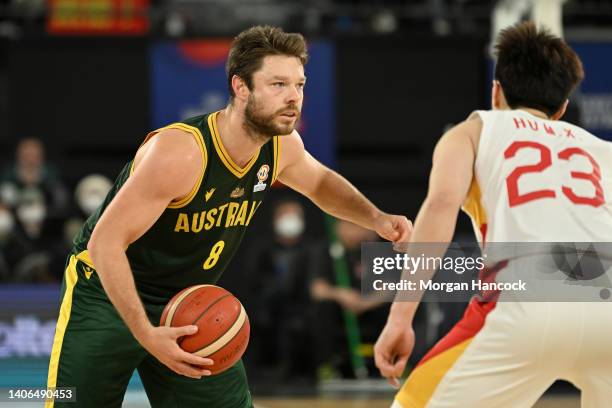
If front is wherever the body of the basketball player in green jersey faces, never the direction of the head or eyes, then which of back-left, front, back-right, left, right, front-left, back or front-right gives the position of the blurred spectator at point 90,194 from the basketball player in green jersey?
back-left

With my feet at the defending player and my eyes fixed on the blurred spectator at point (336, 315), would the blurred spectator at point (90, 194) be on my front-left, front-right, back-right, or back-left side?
front-left

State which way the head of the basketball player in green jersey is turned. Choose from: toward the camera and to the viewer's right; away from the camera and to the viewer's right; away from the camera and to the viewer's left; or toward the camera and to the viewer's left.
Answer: toward the camera and to the viewer's right

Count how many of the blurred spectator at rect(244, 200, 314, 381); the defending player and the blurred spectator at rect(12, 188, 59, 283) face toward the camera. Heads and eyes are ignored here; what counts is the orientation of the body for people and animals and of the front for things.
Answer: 2

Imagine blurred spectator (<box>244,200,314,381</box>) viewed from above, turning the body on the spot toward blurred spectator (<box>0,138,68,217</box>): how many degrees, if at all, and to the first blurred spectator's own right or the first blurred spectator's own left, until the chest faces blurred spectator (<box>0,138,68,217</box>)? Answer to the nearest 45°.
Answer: approximately 90° to the first blurred spectator's own right

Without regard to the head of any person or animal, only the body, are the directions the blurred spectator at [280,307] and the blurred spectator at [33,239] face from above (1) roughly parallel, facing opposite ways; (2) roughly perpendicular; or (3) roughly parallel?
roughly parallel

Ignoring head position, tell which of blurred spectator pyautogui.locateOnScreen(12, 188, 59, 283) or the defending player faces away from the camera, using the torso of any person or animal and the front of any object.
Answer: the defending player

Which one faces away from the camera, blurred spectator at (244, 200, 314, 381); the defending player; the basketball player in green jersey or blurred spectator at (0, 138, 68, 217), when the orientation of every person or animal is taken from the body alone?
the defending player

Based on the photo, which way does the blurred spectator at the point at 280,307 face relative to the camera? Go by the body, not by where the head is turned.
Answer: toward the camera

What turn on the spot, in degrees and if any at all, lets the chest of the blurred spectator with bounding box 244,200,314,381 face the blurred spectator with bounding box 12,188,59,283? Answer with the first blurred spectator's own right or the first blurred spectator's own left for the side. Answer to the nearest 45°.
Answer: approximately 90° to the first blurred spectator's own right

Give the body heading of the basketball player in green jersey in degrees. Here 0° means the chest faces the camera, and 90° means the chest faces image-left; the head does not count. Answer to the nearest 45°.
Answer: approximately 315°

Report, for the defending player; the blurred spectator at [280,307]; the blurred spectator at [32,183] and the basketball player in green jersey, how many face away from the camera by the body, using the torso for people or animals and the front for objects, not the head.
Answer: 1
